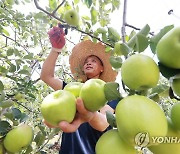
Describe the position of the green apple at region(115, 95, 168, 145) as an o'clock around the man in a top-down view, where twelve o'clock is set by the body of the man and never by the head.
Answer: The green apple is roughly at 10 o'clock from the man.

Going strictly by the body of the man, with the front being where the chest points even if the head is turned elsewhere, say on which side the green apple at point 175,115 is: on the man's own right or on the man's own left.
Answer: on the man's own left

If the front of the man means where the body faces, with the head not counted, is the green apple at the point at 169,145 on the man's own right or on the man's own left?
on the man's own left

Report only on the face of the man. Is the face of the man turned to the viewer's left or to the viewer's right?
to the viewer's left

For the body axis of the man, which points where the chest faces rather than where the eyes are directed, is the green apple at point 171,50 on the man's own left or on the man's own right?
on the man's own left

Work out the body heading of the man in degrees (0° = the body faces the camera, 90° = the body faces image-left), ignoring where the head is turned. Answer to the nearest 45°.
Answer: approximately 45°

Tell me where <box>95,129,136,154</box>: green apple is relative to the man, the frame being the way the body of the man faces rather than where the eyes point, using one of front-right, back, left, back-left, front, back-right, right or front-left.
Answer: front-left
